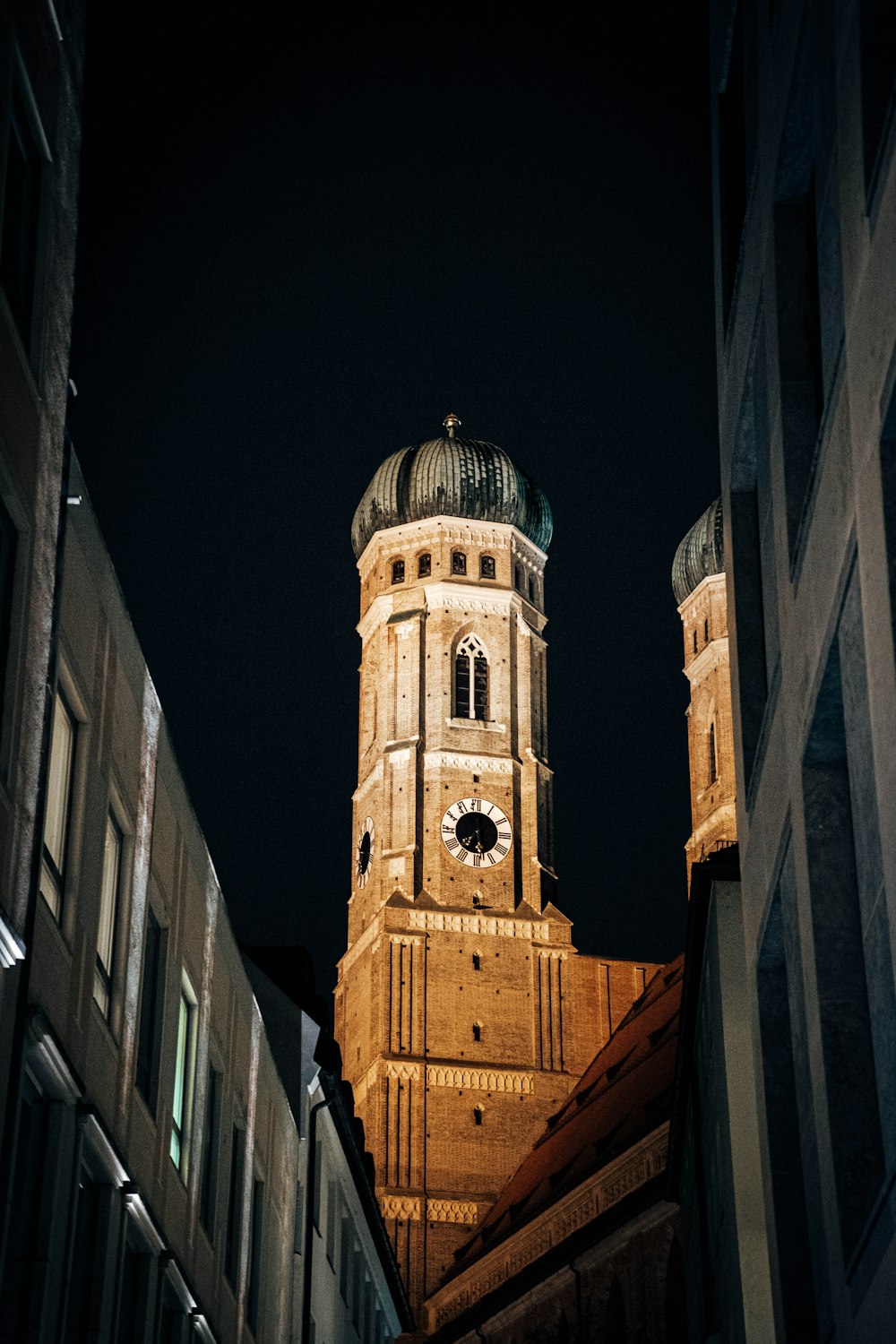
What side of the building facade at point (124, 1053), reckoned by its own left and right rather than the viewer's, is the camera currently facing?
right

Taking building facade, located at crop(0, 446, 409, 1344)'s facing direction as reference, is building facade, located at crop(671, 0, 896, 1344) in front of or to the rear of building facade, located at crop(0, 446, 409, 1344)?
in front
